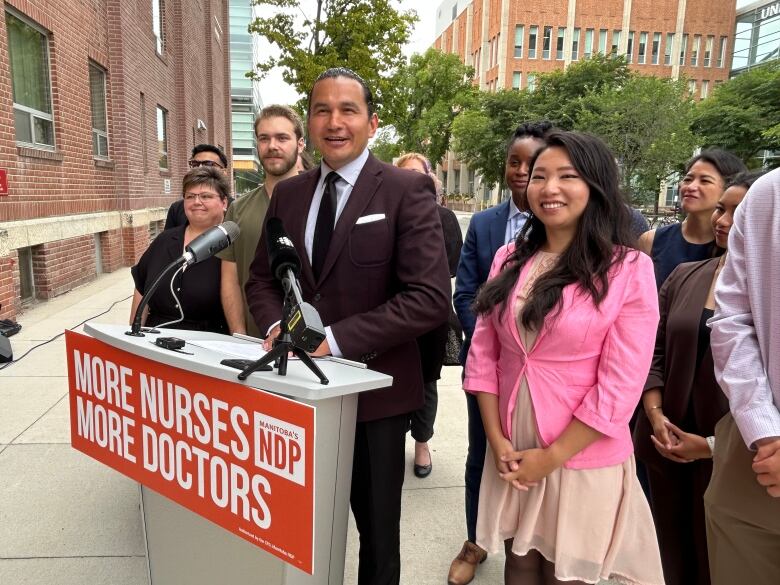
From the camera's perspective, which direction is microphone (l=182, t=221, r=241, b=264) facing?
to the viewer's right

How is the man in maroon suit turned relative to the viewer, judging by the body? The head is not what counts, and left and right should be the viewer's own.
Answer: facing the viewer and to the left of the viewer

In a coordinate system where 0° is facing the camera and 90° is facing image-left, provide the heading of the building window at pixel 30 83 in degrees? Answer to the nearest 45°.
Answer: approximately 315°

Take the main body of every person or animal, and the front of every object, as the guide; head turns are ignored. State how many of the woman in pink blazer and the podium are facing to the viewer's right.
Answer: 0

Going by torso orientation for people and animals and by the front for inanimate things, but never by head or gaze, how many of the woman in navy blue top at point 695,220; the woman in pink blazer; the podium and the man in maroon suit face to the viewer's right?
0

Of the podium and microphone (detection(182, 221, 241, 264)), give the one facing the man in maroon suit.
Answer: the microphone

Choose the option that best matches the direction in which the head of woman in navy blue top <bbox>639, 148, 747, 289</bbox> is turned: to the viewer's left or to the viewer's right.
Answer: to the viewer's left

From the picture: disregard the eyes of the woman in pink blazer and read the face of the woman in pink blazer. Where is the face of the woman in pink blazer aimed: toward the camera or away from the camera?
toward the camera

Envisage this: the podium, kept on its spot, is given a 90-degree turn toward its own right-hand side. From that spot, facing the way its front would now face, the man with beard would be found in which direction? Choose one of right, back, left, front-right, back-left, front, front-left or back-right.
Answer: front-right

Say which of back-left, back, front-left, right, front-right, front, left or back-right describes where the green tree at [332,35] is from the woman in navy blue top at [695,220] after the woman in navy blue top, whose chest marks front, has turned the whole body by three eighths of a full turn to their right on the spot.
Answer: front-left

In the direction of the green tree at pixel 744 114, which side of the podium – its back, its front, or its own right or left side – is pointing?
back

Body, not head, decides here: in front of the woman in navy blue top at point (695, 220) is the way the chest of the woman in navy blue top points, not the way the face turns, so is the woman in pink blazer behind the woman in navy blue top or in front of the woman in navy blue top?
in front

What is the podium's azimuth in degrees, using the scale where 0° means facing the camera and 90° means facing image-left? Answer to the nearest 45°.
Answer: approximately 45°
